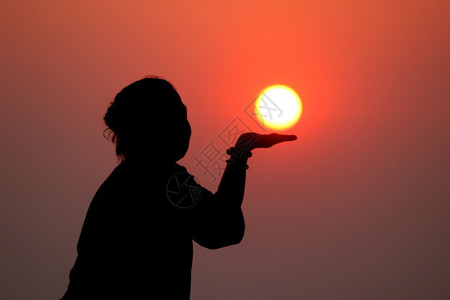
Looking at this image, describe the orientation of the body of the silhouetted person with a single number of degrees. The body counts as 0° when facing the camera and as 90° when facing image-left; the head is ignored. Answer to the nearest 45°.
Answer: approximately 270°
